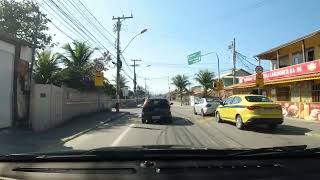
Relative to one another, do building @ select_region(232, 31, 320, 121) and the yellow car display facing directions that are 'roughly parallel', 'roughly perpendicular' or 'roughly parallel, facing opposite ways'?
roughly perpendicular

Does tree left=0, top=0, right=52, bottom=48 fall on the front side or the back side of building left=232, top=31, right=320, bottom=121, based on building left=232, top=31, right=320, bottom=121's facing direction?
on the front side

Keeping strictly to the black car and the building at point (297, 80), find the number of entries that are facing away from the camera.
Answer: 1

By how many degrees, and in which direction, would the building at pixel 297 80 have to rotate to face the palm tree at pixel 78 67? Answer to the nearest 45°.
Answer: approximately 45° to its right

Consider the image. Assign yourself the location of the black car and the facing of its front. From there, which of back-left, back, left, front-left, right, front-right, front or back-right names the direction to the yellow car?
back-right

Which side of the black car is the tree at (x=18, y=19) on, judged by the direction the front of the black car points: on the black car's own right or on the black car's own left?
on the black car's own left

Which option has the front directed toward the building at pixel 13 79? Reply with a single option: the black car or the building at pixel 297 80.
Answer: the building at pixel 297 80

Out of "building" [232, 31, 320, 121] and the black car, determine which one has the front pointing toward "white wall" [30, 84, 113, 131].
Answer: the building

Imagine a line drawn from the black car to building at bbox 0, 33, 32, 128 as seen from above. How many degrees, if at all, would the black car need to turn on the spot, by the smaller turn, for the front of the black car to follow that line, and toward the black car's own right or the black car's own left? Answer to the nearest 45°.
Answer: approximately 135° to the black car's own left

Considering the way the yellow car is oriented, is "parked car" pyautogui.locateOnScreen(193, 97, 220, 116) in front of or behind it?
in front

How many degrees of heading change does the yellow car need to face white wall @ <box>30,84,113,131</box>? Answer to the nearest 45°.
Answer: approximately 45° to its left

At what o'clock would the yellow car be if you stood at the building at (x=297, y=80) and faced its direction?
The yellow car is roughly at 11 o'clock from the building.

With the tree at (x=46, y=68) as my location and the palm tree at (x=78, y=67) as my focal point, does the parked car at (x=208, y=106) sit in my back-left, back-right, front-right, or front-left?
front-right

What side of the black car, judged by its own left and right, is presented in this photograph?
back
